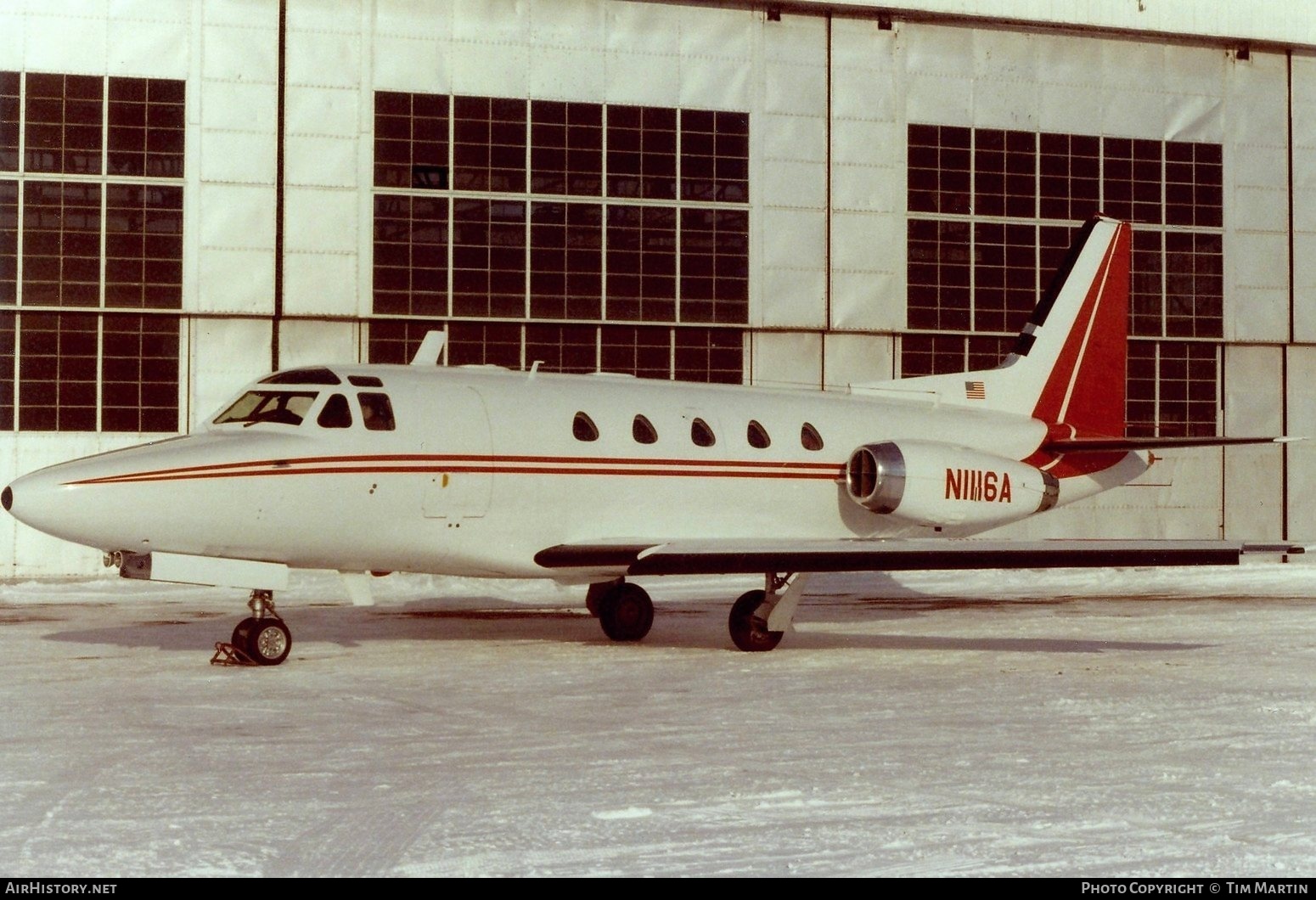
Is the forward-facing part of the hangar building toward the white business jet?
yes

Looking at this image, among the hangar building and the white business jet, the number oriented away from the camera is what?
0

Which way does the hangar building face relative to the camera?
toward the camera

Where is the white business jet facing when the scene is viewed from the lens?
facing the viewer and to the left of the viewer

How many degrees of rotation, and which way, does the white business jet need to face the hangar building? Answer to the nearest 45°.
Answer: approximately 135° to its right
